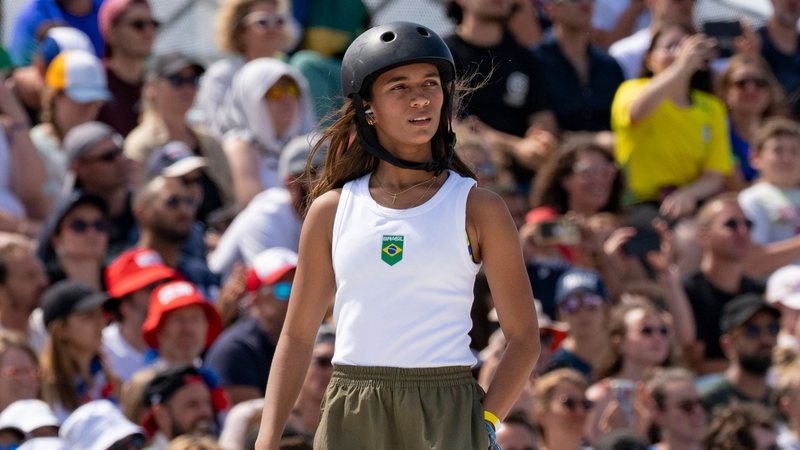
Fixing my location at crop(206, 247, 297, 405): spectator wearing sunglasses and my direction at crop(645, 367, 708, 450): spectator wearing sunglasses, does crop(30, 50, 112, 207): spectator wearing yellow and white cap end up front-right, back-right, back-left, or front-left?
back-left

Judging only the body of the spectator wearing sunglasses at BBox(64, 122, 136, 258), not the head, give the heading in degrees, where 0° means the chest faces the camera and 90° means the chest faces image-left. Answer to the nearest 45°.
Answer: approximately 315°

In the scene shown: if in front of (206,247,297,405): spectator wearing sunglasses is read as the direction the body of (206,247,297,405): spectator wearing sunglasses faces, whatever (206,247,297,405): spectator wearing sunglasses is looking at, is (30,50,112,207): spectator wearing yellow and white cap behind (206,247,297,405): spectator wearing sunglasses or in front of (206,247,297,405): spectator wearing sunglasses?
behind
